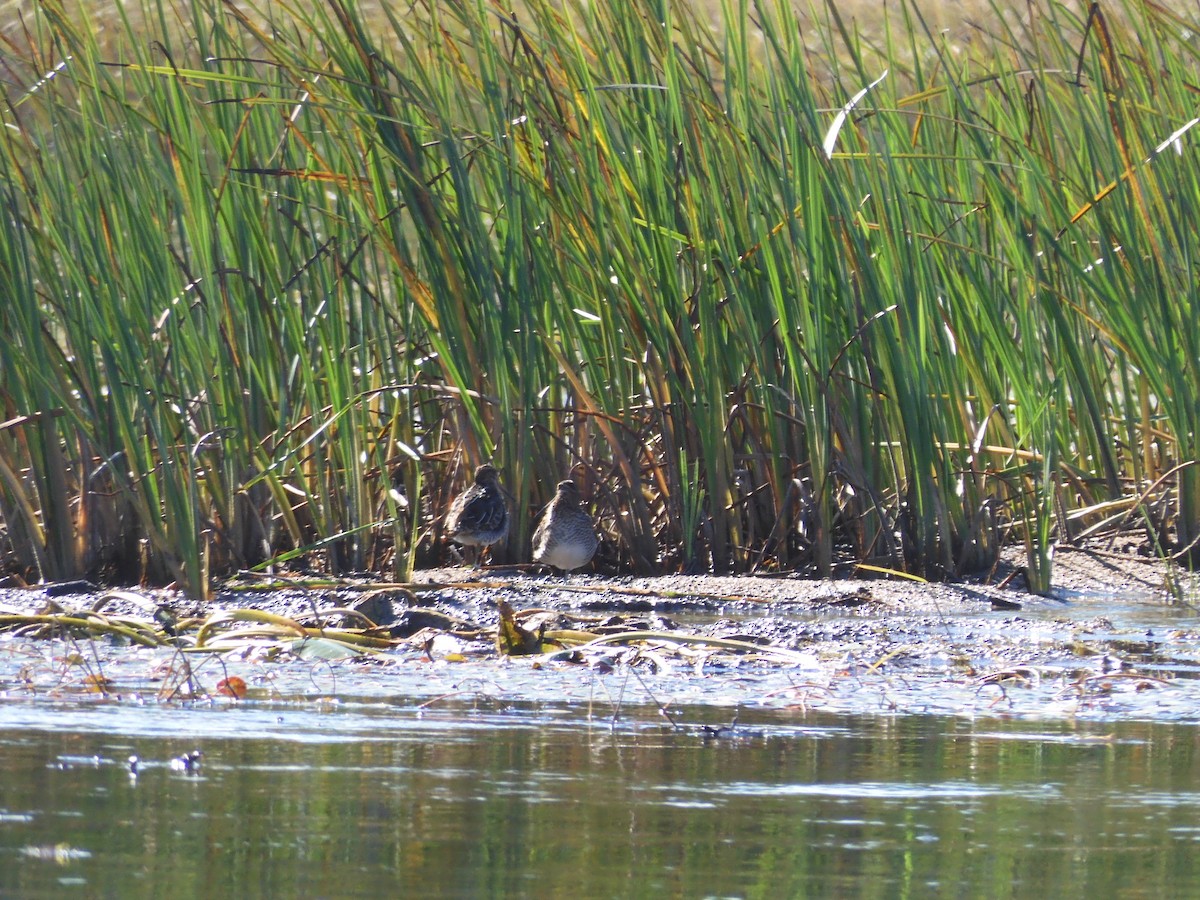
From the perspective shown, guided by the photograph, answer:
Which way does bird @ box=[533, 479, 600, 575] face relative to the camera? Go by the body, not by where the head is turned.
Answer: toward the camera
